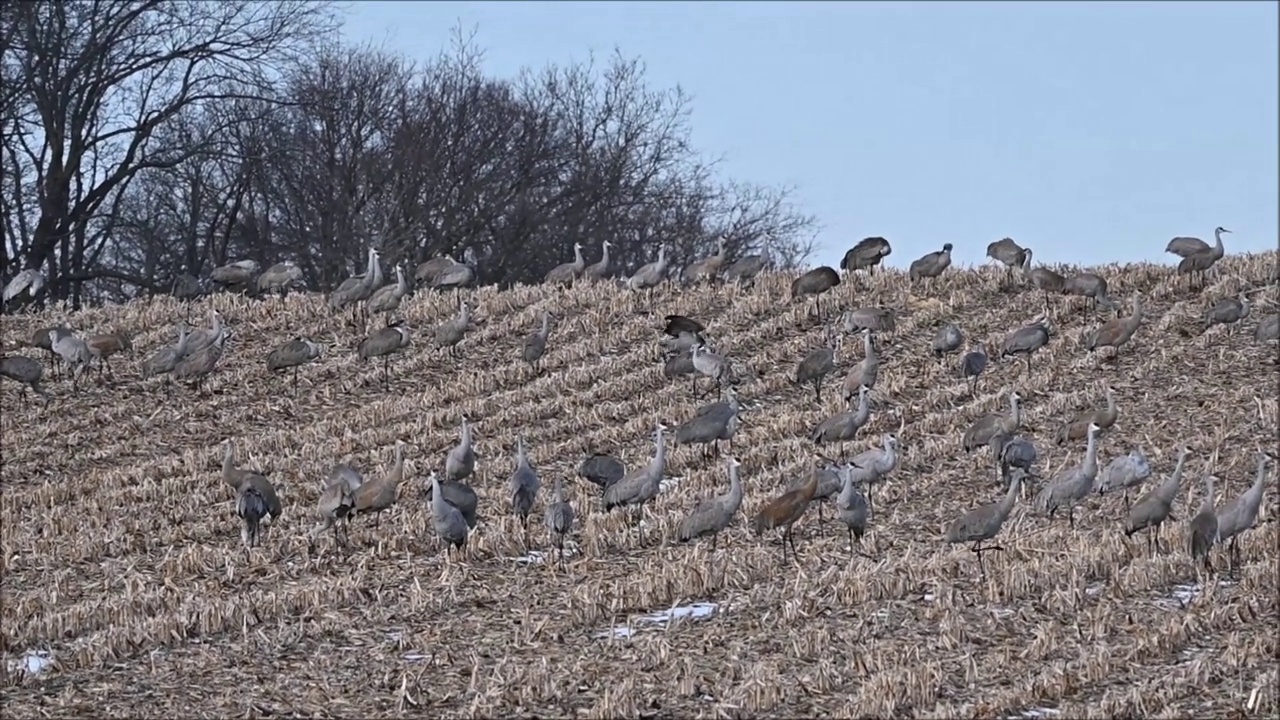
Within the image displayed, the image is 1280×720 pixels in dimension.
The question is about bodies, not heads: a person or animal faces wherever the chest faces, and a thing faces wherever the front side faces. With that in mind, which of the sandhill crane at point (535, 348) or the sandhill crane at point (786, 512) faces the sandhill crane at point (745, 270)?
the sandhill crane at point (535, 348)

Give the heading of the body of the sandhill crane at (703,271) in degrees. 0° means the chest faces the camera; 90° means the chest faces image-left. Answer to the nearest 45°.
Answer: approximately 270°

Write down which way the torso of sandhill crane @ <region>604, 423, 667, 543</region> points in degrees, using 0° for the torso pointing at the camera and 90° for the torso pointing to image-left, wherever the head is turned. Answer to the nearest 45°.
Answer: approximately 270°

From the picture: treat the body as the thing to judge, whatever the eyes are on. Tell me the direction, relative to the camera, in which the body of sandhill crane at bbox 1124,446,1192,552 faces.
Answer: to the viewer's right

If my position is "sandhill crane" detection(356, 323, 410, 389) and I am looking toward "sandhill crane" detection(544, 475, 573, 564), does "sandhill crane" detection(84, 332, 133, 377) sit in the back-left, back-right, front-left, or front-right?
back-right

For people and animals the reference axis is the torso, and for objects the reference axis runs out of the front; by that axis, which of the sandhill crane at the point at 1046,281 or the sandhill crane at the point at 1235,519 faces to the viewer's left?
the sandhill crane at the point at 1046,281

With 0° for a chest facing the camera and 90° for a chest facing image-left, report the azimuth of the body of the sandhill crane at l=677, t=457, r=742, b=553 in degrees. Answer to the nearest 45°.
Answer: approximately 270°

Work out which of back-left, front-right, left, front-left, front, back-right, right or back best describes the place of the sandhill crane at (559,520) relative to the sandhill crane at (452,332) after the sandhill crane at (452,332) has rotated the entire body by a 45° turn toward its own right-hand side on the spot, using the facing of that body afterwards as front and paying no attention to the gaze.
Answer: front-right

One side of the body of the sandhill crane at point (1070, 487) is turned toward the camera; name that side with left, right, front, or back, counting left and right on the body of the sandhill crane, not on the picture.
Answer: right

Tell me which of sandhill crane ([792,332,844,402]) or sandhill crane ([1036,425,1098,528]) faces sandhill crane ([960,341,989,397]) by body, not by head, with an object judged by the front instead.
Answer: sandhill crane ([792,332,844,402])

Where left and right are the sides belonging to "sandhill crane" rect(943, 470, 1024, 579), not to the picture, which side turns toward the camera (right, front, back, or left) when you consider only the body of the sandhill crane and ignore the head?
right
